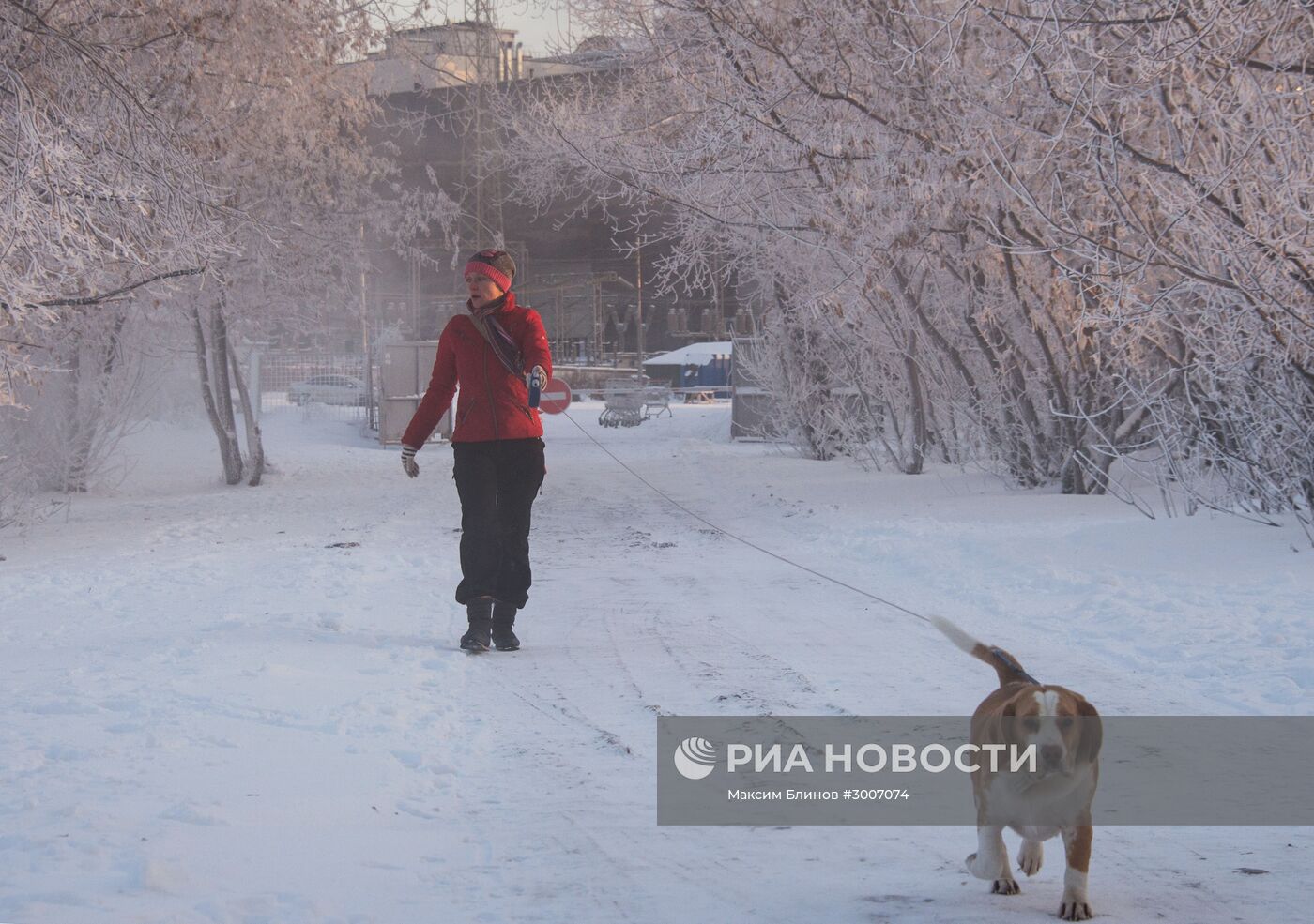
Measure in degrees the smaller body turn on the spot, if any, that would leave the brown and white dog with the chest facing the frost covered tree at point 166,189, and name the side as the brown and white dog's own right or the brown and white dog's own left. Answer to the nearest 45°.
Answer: approximately 135° to the brown and white dog's own right

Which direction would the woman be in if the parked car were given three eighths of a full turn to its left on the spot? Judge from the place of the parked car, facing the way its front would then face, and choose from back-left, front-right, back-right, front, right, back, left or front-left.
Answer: front-right

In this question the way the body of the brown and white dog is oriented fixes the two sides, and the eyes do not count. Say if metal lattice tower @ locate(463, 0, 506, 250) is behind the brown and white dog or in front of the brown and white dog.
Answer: behind

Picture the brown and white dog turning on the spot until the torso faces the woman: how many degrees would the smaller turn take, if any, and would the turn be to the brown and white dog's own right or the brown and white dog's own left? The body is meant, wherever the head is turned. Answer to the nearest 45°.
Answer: approximately 135° to the brown and white dog's own right

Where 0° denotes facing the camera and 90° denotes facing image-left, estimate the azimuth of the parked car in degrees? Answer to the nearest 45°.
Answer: approximately 90°

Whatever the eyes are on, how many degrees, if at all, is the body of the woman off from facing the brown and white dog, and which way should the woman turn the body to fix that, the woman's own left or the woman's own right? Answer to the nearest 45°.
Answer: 0° — they already face it

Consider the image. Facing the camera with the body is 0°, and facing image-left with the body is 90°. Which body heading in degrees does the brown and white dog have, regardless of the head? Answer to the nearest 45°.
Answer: approximately 0°

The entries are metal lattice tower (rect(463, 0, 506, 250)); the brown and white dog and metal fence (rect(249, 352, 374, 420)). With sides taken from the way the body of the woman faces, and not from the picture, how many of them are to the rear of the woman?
2

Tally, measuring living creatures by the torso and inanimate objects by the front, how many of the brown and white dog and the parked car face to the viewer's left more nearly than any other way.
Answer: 1
